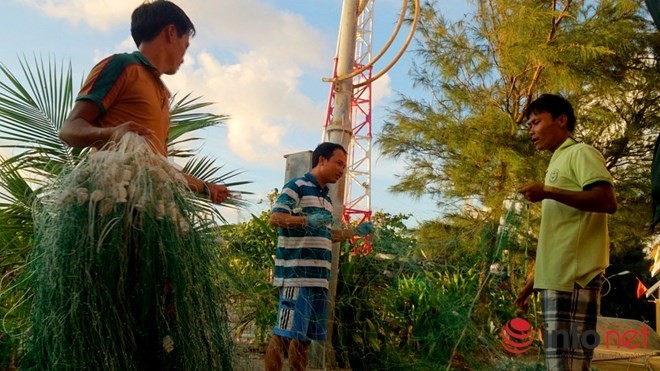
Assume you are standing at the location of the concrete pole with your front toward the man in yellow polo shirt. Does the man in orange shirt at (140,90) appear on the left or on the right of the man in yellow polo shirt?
right

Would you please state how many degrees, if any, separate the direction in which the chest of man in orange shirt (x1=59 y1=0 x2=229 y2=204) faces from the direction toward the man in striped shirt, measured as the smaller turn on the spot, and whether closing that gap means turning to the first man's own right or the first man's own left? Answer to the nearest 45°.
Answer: approximately 45° to the first man's own left

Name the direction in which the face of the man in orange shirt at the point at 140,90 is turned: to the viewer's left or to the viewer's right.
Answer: to the viewer's right

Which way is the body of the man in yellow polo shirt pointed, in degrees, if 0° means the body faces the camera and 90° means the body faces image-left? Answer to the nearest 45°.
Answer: approximately 45°

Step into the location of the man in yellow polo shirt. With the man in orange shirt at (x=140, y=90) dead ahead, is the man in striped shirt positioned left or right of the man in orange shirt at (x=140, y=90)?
right

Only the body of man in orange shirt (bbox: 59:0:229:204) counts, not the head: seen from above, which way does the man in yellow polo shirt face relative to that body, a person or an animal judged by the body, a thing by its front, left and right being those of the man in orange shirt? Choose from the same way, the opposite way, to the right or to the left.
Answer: the opposite way

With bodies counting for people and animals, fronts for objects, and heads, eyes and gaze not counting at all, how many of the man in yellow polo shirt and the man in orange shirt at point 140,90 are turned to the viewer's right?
1

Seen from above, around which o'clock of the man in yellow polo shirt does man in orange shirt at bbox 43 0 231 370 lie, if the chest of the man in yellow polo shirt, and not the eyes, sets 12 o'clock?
The man in orange shirt is roughly at 12 o'clock from the man in yellow polo shirt.

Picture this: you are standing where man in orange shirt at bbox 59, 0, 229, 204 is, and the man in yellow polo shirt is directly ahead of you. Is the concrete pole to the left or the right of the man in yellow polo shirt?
left

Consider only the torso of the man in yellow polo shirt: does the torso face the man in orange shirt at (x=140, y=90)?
yes

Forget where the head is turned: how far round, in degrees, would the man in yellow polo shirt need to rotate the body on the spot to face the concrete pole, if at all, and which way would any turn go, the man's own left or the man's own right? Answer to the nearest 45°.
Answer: approximately 90° to the man's own right

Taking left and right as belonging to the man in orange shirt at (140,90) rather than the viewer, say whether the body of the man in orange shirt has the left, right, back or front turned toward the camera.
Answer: right

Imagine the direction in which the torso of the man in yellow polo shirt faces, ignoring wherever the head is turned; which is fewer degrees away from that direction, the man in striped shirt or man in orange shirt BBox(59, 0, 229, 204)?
the man in orange shirt
